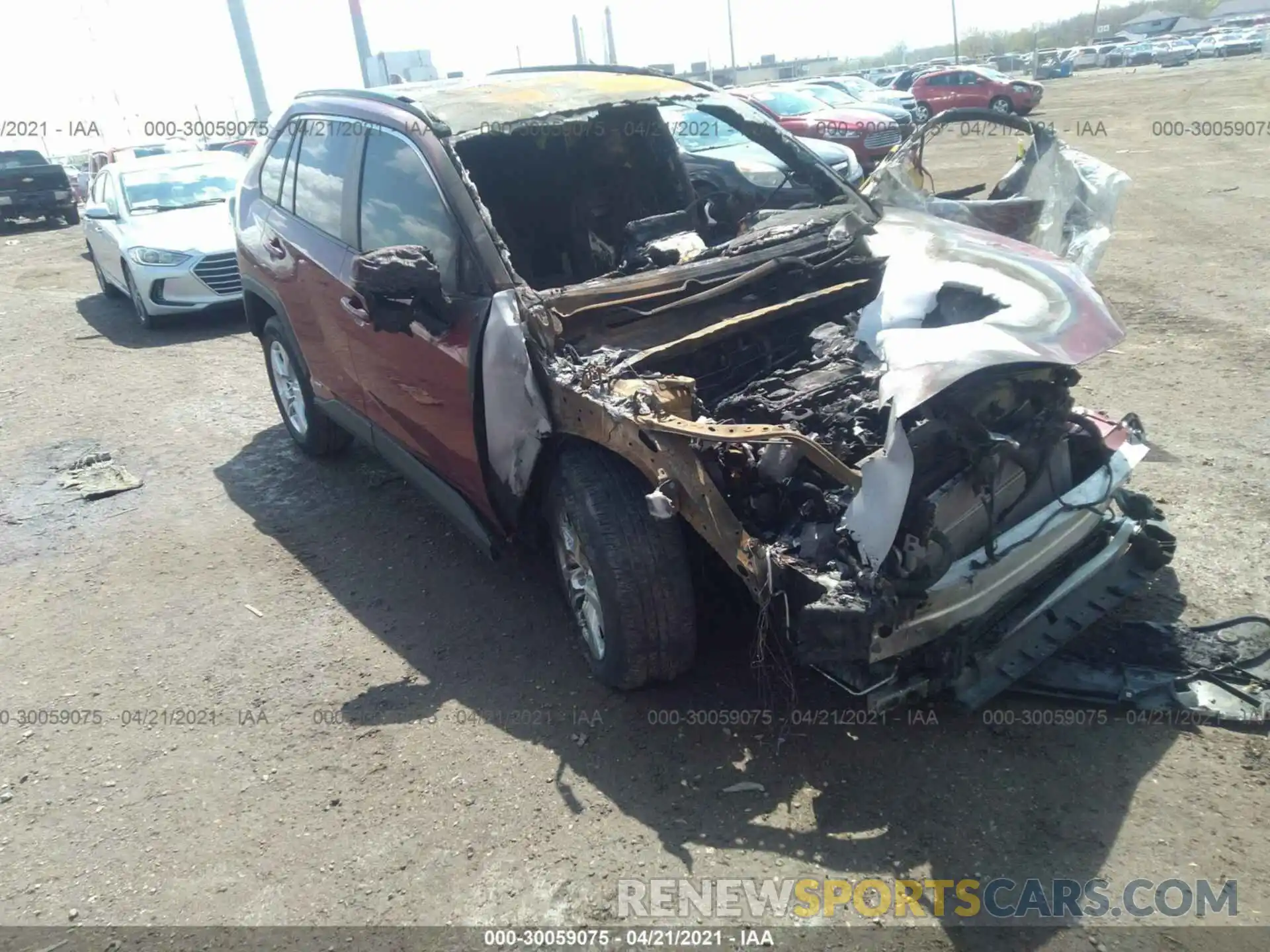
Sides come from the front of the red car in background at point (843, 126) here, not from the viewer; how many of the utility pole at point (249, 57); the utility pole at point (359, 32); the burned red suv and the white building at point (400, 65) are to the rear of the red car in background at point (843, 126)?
3

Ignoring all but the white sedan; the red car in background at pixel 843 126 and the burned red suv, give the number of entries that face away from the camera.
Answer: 0

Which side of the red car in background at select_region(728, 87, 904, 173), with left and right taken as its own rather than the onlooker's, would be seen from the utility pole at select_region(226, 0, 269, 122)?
back

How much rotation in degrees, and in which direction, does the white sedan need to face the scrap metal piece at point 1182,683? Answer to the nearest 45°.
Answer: approximately 45° to its right

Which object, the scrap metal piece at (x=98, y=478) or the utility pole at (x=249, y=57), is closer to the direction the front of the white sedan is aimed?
the scrap metal piece

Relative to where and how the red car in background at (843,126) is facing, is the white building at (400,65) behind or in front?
behind

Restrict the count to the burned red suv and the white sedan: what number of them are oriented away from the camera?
0

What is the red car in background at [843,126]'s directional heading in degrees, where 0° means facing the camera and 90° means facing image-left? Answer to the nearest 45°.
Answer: approximately 315°

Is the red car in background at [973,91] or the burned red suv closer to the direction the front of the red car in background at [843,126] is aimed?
the burned red suv

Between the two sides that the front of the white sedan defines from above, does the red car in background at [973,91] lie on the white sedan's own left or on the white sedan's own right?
on the white sedan's own left

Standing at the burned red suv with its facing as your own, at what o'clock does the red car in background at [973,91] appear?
The red car in background is roughly at 8 o'clock from the burned red suv.

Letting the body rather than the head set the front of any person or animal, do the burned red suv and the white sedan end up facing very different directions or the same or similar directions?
same or similar directions

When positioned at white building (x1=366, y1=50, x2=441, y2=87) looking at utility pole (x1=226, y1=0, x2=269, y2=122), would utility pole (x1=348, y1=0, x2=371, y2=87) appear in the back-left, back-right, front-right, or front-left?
front-right

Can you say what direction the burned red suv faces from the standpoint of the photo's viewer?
facing the viewer and to the right of the viewer

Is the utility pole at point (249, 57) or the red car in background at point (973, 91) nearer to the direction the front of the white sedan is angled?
the red car in background

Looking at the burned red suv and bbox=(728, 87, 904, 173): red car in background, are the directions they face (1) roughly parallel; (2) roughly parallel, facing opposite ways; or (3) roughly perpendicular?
roughly parallel

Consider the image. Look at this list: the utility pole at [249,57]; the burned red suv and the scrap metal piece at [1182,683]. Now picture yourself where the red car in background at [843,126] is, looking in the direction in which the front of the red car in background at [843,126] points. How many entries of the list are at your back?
1

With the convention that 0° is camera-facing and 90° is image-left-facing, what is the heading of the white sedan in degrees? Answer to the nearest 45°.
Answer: approximately 315°
